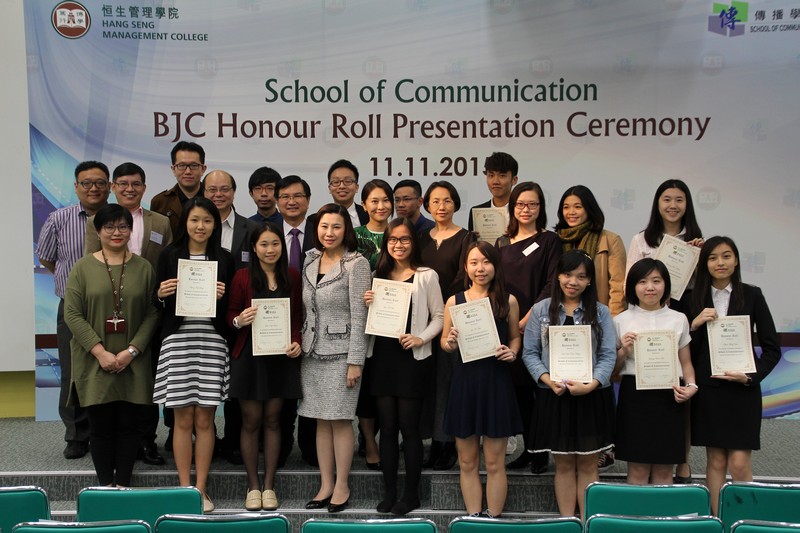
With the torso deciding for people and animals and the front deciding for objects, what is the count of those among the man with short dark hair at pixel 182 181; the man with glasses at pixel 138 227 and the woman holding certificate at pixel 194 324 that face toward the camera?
3

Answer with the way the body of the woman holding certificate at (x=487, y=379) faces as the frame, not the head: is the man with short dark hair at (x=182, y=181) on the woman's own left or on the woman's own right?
on the woman's own right

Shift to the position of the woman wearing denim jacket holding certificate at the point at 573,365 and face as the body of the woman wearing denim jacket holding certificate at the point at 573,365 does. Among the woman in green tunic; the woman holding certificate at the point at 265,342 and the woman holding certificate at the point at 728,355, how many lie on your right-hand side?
2

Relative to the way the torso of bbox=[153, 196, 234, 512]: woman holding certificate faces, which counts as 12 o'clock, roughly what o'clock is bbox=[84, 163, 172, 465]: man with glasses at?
The man with glasses is roughly at 5 o'clock from the woman holding certificate.

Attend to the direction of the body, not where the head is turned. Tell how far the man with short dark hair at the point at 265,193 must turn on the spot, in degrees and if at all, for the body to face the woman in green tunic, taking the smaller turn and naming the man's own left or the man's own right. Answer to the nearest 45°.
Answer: approximately 45° to the man's own right

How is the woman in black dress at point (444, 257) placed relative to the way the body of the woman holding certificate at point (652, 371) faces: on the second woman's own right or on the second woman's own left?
on the second woman's own right

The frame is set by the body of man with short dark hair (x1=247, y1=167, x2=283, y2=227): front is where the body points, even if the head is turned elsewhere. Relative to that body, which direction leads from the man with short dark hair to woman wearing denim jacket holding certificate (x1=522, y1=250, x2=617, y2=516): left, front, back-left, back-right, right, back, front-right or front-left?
front-left
